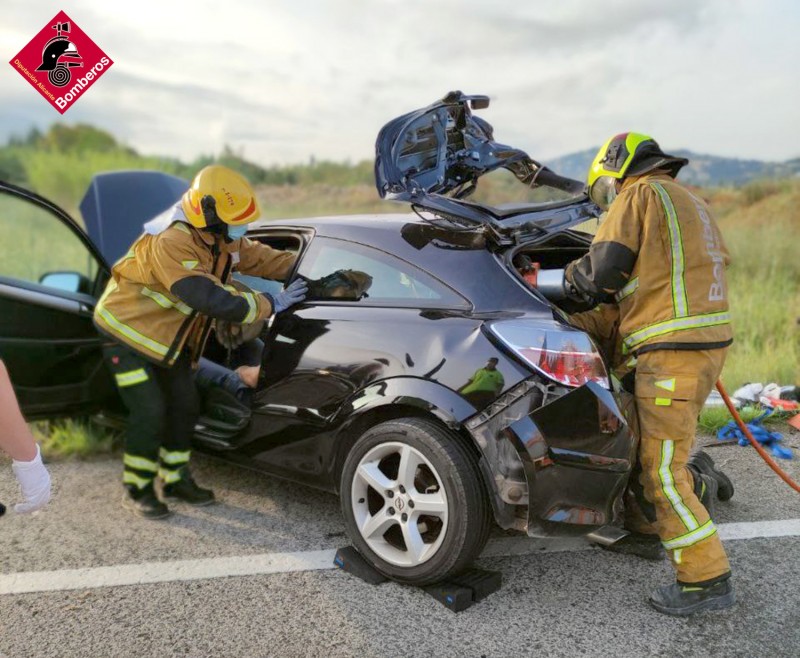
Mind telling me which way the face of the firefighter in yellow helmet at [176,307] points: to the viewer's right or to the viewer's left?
to the viewer's right

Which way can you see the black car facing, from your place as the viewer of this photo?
facing away from the viewer and to the left of the viewer
